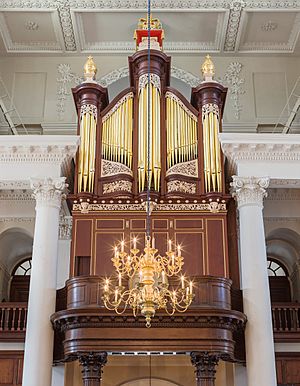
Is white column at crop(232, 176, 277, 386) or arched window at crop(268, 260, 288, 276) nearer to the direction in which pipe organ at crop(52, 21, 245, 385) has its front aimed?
the white column

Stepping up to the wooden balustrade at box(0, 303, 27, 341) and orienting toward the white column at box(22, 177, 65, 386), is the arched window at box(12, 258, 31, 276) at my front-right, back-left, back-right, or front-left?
back-left

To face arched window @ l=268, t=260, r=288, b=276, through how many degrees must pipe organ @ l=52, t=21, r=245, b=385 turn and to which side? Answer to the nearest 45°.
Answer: approximately 135° to its left

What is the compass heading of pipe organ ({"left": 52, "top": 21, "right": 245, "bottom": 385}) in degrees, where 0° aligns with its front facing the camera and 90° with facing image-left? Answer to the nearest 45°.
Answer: approximately 0°

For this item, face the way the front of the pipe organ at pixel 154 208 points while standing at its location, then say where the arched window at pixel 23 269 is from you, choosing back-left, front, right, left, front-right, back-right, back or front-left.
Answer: back-right

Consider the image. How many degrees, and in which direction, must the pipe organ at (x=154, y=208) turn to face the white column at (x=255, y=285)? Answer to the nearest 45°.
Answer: approximately 90° to its left

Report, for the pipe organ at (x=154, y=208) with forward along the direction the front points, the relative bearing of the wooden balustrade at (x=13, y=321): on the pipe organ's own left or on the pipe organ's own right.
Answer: on the pipe organ's own right

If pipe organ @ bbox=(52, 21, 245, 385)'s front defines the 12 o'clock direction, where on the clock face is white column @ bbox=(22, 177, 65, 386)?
The white column is roughly at 3 o'clock from the pipe organ.

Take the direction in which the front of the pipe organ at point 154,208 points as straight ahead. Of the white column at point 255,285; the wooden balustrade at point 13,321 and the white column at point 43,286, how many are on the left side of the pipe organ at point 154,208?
1

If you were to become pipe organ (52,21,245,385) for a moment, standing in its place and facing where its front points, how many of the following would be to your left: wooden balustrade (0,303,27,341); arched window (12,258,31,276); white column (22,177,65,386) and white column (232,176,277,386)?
1
